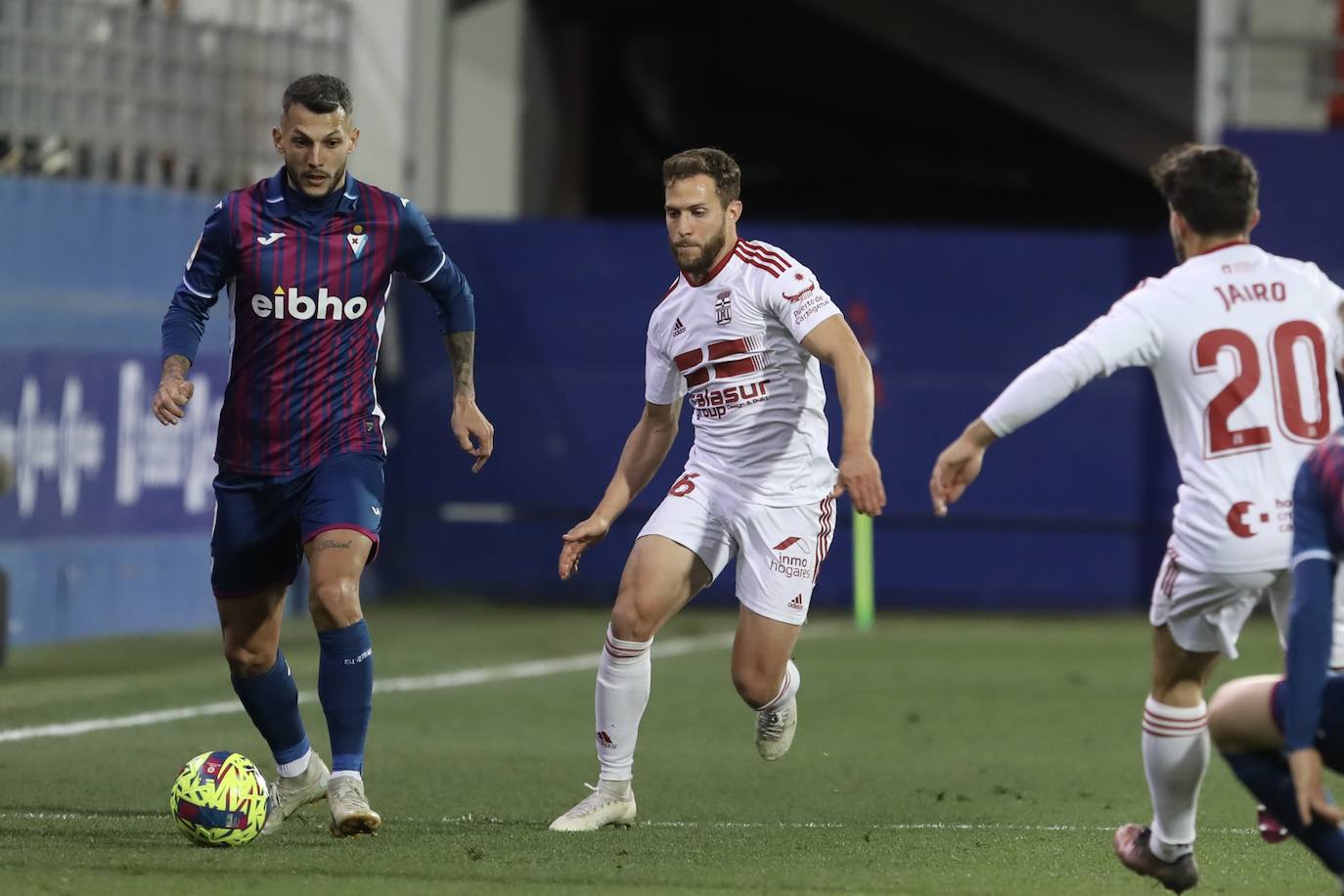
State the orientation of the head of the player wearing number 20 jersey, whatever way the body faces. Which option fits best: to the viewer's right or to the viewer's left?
to the viewer's left

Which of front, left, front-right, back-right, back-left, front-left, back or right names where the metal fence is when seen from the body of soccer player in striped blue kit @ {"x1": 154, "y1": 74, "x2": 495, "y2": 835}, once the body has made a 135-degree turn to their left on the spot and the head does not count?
front-left

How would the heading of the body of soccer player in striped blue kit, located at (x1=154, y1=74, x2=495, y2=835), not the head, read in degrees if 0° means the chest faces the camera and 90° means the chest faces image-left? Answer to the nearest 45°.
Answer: approximately 0°

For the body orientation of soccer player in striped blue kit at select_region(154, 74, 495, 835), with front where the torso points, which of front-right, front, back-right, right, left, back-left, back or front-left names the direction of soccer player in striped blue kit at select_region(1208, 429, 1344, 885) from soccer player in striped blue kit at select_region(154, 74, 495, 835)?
front-left

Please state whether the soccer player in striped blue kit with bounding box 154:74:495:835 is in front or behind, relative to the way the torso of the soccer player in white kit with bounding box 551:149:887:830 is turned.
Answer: in front
